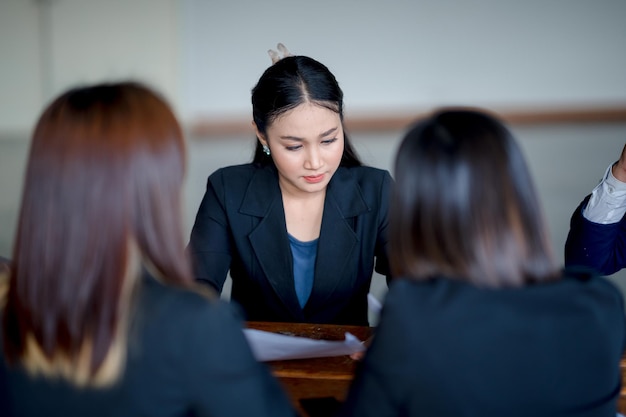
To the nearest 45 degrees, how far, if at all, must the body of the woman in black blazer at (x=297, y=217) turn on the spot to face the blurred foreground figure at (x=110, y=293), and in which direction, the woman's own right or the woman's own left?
0° — they already face them

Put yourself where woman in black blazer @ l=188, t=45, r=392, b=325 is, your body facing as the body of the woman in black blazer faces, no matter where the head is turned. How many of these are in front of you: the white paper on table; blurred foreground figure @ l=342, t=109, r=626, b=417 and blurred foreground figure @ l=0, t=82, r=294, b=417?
3

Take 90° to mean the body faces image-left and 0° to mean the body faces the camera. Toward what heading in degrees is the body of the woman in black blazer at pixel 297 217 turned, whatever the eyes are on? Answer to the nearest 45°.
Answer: approximately 0°

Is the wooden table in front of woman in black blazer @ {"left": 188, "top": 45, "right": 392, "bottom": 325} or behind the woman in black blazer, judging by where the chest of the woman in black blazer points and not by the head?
in front

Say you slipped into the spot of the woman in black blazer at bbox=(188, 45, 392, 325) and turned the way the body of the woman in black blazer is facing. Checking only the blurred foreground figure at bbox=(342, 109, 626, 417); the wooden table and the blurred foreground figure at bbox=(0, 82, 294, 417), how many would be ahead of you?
3

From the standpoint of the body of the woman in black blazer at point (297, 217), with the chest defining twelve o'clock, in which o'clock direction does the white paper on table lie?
The white paper on table is roughly at 12 o'clock from the woman in black blazer.

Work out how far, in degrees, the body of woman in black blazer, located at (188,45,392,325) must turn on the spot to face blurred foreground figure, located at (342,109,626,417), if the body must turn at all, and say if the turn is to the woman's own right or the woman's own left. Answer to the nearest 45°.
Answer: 0° — they already face them

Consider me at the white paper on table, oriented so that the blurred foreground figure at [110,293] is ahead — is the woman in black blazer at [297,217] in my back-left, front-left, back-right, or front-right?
back-right
